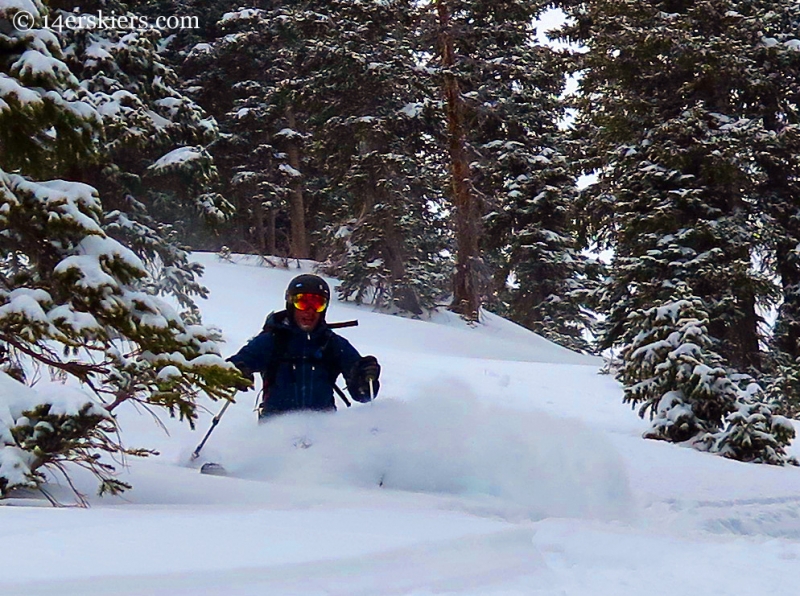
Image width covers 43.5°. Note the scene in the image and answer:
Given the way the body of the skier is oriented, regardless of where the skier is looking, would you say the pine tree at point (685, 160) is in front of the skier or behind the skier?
behind

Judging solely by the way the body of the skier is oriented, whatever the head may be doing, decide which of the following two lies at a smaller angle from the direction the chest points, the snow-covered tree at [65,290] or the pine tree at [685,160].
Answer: the snow-covered tree

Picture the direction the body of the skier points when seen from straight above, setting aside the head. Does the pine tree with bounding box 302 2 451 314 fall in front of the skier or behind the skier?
behind

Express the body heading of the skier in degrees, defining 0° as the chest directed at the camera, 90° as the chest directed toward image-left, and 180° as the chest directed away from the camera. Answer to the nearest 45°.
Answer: approximately 0°

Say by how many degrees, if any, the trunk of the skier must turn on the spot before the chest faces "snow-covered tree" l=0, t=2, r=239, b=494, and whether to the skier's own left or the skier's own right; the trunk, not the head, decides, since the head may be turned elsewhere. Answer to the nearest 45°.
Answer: approximately 45° to the skier's own right

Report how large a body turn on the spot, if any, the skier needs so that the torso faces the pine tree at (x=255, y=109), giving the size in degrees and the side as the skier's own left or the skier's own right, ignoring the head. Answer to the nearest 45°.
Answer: approximately 180°

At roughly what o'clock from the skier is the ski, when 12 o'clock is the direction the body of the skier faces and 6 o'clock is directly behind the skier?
The ski is roughly at 1 o'clock from the skier.

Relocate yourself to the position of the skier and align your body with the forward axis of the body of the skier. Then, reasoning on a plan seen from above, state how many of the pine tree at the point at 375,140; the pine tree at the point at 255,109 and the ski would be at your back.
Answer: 2

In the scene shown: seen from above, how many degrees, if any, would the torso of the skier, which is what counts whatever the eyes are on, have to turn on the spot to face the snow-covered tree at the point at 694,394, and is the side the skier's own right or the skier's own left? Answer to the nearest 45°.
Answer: approximately 135° to the skier's own left

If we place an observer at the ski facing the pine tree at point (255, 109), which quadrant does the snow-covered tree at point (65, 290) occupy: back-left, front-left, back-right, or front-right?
back-left
